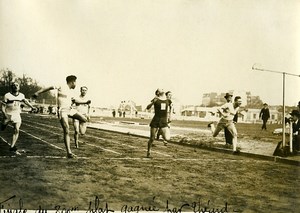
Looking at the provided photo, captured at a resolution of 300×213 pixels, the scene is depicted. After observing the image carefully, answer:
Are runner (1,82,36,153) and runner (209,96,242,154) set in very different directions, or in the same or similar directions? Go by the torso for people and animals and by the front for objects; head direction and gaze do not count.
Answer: same or similar directions
